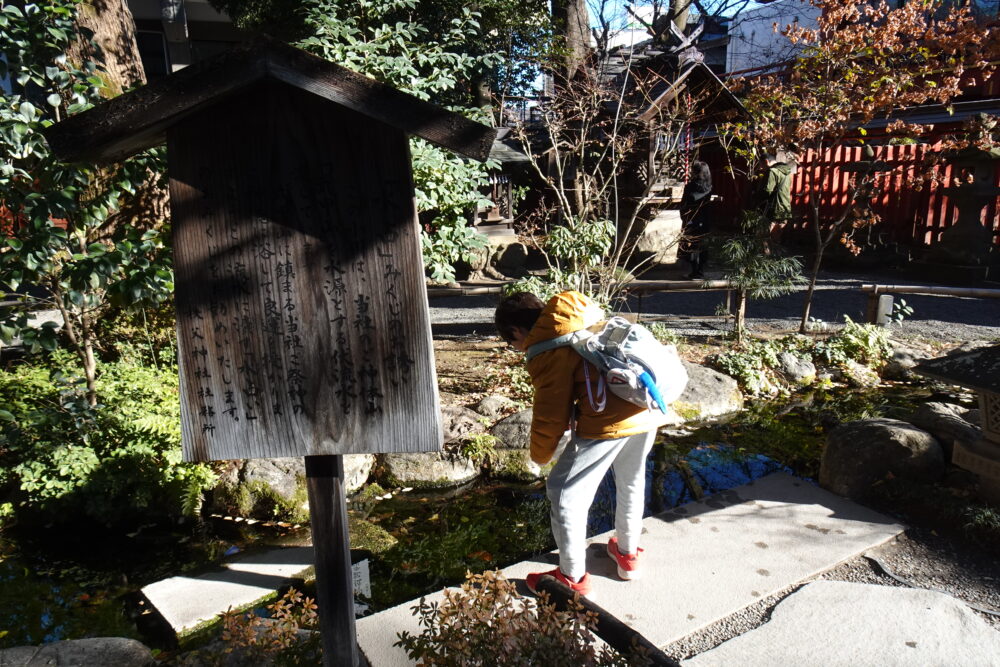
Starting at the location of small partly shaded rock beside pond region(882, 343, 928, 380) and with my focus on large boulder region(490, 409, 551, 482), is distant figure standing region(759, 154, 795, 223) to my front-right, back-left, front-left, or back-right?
back-right

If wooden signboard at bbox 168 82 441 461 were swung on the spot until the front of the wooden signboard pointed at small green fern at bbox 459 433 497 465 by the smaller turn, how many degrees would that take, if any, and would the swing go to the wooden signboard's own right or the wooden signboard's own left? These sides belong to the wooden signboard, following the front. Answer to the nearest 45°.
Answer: approximately 180°

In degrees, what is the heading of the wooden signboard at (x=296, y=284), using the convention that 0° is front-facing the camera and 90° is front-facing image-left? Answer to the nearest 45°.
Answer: approximately 0°

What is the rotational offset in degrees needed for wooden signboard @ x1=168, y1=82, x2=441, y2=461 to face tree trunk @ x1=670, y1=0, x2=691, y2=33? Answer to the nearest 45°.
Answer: approximately 135° to its left

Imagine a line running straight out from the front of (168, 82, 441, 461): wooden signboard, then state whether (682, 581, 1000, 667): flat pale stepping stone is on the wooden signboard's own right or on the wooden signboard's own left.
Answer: on the wooden signboard's own left
